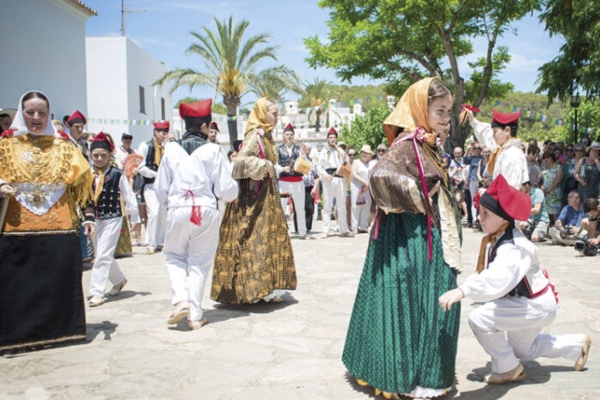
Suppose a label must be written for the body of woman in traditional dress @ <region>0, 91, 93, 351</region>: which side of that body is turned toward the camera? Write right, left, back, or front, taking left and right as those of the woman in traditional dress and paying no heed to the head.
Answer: front

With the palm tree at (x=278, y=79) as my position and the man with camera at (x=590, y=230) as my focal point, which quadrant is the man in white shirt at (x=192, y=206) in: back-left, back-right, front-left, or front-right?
front-right

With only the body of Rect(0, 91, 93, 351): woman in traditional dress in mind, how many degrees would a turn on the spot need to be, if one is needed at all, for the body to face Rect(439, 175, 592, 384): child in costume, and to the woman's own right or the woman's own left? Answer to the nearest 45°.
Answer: approximately 45° to the woman's own left

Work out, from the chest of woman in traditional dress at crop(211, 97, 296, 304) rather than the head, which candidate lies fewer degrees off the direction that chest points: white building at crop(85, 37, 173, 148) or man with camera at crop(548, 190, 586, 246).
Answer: the man with camera

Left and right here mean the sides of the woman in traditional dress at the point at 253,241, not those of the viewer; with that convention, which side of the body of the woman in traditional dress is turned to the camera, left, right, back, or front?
right

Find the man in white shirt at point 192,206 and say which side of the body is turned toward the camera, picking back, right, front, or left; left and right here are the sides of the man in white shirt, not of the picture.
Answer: back

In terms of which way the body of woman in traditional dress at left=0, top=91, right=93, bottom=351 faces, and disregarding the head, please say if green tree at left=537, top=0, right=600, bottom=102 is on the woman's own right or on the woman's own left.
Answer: on the woman's own left

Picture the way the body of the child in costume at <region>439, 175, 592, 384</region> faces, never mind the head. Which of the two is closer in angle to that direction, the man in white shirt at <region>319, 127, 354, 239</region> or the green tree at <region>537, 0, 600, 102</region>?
the man in white shirt

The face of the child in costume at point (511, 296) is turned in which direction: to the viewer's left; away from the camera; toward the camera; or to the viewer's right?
to the viewer's left

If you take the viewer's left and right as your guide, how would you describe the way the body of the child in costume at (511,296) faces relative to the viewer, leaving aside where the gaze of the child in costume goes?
facing to the left of the viewer

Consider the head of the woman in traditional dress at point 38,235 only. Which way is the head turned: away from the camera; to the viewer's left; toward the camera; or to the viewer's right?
toward the camera
